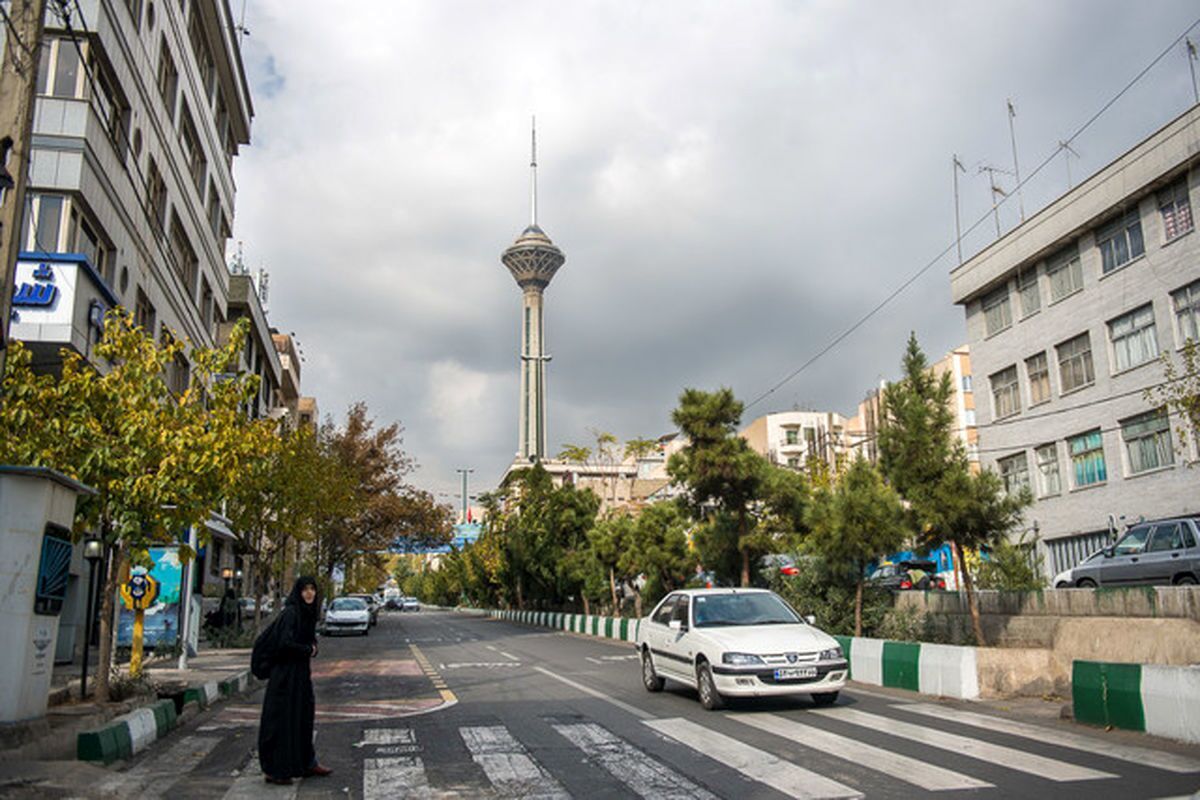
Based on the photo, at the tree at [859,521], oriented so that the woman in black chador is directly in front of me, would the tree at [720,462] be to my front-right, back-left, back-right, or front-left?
back-right

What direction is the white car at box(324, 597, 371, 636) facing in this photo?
toward the camera

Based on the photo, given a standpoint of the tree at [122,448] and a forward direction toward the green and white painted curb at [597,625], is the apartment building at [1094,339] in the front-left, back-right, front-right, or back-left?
front-right

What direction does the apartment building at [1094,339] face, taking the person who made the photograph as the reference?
facing the viewer and to the left of the viewer

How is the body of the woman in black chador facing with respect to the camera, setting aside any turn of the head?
to the viewer's right

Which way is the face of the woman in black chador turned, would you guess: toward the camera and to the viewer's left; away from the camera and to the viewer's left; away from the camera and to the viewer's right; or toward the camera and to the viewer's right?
toward the camera and to the viewer's right

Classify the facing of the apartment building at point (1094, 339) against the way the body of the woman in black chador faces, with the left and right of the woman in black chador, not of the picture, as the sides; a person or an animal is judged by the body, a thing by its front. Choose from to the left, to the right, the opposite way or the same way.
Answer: the opposite way

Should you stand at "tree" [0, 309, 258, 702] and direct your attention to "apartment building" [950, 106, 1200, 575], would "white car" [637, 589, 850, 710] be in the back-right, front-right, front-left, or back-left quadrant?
front-right

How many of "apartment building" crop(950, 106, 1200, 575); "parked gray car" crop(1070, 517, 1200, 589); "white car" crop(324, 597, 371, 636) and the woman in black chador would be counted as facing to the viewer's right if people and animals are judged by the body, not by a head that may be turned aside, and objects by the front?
1

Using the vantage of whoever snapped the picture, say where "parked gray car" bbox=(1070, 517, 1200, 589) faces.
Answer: facing to the left of the viewer

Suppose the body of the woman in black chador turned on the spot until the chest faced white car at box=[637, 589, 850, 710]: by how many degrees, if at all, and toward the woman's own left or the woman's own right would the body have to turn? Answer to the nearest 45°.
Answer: approximately 45° to the woman's own left

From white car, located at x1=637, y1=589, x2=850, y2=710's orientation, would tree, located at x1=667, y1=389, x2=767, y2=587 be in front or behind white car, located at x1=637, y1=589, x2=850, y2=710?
behind

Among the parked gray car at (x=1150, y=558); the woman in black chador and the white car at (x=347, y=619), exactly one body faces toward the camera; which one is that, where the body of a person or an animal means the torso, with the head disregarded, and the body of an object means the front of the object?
the white car

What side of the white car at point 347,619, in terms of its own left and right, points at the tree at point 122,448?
front

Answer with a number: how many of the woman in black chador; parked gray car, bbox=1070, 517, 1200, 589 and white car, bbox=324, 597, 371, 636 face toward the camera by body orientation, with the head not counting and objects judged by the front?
1

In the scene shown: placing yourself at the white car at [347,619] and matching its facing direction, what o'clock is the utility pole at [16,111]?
The utility pole is roughly at 12 o'clock from the white car.
